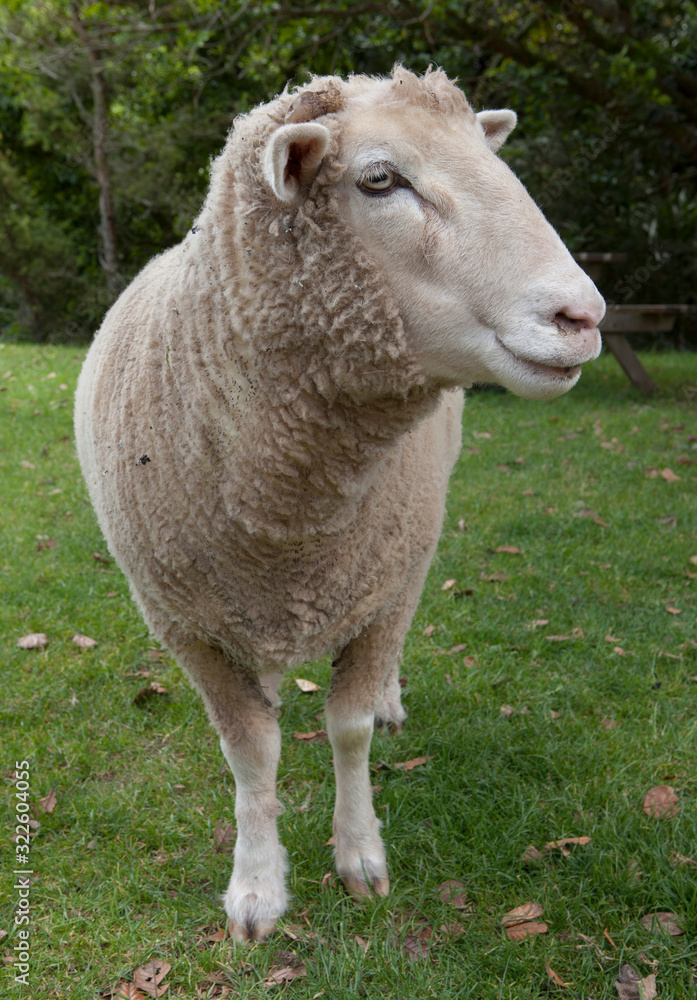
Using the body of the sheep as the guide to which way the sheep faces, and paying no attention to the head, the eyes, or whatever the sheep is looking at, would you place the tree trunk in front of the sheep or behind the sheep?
behind

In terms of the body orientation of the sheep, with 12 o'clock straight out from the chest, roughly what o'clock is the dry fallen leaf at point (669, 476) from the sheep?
The dry fallen leaf is roughly at 7 o'clock from the sheep.

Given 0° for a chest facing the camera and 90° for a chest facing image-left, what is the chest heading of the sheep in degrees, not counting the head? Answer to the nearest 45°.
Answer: approximately 0°

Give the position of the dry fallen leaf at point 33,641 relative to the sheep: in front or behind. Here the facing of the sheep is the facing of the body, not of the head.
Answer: behind
